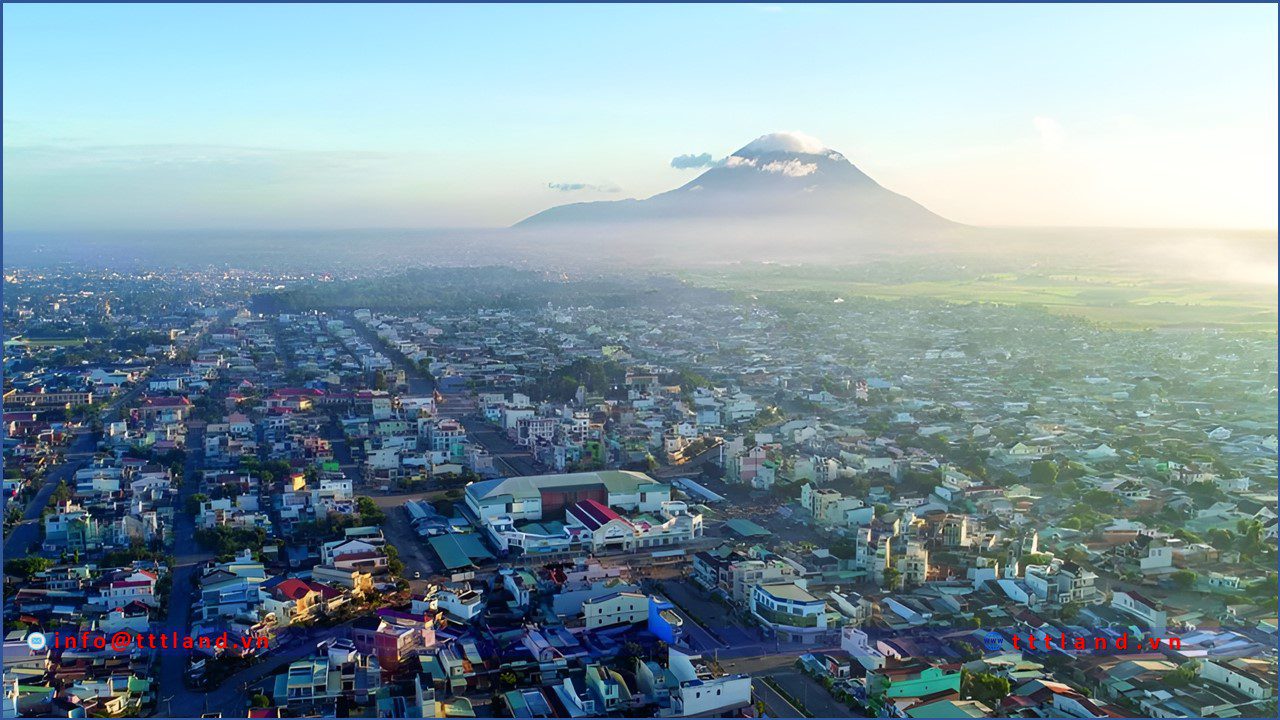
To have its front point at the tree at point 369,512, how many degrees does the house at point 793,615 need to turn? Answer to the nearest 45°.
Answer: approximately 90° to its right

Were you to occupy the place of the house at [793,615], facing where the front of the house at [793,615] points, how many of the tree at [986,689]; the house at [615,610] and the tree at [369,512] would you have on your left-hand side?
1

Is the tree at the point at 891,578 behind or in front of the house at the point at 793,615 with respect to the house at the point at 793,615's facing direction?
behind

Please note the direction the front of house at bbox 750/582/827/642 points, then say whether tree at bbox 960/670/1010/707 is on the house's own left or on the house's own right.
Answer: on the house's own left

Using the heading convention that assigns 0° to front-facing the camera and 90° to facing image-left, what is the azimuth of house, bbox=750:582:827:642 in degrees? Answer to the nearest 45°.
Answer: approximately 45°

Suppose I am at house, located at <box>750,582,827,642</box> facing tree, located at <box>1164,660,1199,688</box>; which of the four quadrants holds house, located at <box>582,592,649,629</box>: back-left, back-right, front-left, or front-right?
back-right
